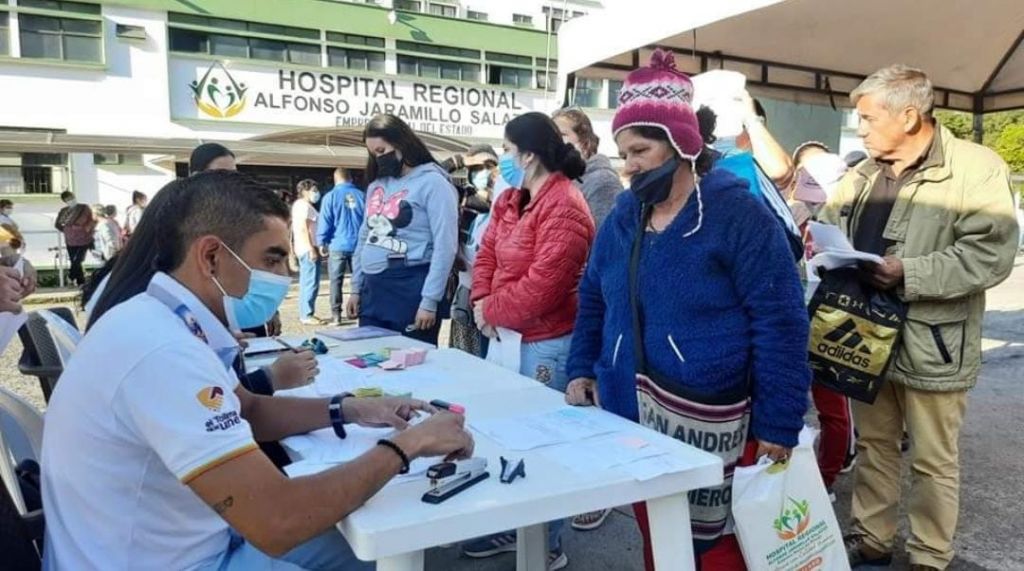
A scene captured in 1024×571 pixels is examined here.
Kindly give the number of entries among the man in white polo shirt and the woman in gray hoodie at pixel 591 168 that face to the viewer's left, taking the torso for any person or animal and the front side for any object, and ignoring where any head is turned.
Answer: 1

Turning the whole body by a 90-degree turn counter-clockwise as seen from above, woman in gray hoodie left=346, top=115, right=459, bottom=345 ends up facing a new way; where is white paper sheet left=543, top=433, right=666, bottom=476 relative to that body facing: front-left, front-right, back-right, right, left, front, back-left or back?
front-right

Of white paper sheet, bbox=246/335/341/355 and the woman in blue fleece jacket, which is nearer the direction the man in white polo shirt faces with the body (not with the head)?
the woman in blue fleece jacket

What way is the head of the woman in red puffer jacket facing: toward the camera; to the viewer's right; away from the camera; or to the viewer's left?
to the viewer's left

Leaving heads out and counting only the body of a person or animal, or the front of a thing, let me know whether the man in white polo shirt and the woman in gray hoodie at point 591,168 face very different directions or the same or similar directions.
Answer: very different directions

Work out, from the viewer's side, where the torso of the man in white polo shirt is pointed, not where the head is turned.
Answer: to the viewer's right

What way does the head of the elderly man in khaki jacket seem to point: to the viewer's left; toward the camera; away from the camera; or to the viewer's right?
to the viewer's left

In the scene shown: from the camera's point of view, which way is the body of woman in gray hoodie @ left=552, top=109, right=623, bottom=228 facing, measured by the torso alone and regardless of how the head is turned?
to the viewer's left

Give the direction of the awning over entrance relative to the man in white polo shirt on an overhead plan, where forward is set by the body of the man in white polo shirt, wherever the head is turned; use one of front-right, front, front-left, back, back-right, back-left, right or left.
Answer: left

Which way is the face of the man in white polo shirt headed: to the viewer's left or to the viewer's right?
to the viewer's right

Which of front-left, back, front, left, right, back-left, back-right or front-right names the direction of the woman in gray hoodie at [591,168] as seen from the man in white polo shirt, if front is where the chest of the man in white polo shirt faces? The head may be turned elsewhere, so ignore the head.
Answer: front-left

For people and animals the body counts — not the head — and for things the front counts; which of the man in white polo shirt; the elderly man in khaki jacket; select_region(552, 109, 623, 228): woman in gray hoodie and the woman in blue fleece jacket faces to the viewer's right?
the man in white polo shirt

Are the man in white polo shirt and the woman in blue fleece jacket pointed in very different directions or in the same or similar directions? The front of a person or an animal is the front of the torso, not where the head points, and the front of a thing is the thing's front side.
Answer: very different directions
